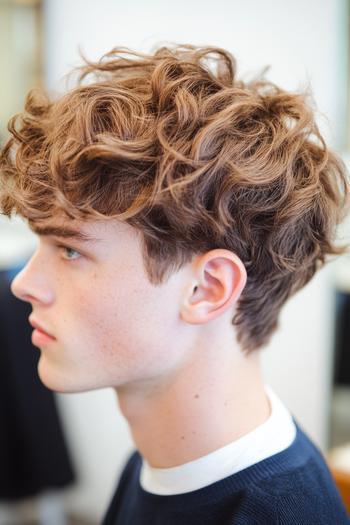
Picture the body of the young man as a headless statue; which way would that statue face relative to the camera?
to the viewer's left

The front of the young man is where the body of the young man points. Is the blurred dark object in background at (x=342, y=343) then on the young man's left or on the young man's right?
on the young man's right

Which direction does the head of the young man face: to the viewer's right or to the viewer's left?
to the viewer's left
